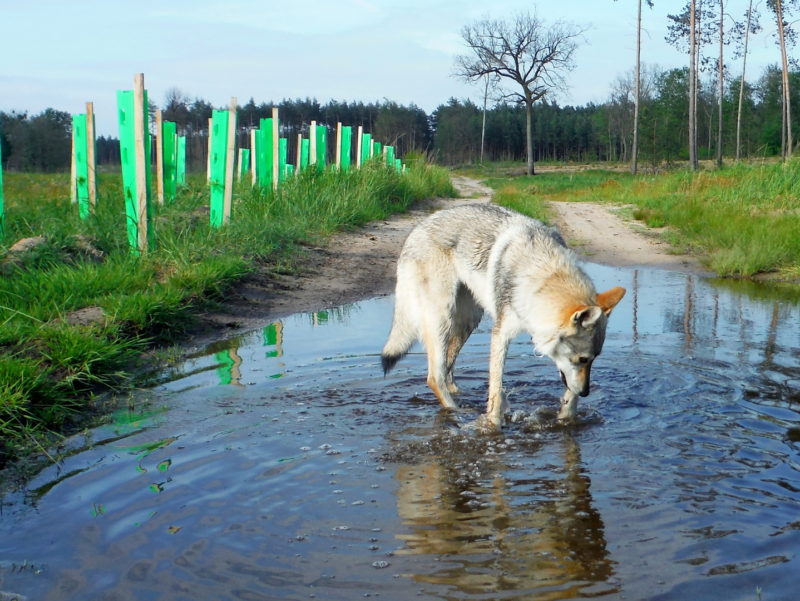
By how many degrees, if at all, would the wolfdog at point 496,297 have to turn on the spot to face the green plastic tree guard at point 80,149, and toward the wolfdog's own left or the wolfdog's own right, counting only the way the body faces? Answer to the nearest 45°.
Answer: approximately 180°

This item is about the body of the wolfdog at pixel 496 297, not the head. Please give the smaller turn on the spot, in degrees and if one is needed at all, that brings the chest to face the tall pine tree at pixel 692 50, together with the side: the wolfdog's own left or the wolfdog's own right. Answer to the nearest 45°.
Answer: approximately 135° to the wolfdog's own left

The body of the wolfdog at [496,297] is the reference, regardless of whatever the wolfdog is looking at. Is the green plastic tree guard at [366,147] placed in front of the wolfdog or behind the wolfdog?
behind

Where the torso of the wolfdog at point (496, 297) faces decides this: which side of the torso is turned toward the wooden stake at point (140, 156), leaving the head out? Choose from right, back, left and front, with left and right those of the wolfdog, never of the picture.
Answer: back

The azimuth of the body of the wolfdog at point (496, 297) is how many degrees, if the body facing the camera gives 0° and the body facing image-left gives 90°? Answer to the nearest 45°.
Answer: approximately 315°

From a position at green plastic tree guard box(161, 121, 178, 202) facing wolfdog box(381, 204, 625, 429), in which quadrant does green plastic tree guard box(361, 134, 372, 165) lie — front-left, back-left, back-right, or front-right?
back-left
